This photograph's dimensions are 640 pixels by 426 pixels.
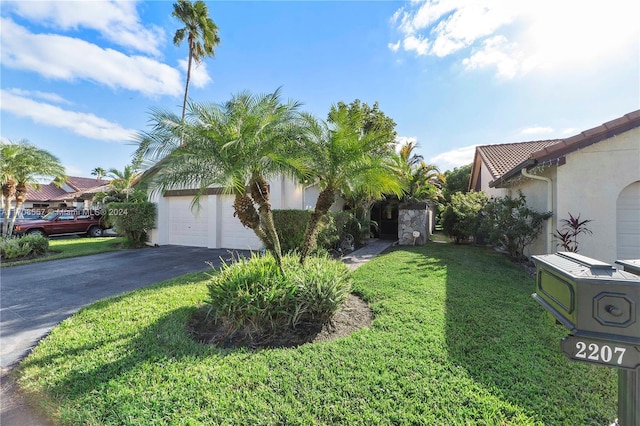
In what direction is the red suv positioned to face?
to the viewer's left

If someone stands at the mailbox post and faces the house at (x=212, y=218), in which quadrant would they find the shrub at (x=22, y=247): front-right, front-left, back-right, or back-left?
front-left

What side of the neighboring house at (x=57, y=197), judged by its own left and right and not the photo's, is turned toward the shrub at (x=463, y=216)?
front

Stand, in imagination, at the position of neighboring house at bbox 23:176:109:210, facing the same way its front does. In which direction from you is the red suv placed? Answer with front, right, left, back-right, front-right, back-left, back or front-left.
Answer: front

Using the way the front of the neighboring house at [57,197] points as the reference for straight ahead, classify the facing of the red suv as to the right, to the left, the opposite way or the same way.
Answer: to the right

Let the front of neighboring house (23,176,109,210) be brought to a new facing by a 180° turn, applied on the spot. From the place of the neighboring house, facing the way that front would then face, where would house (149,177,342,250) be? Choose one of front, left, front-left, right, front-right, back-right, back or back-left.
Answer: back

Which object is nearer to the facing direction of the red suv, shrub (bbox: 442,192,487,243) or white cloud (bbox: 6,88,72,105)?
the white cloud

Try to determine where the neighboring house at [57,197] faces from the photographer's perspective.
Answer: facing the viewer
